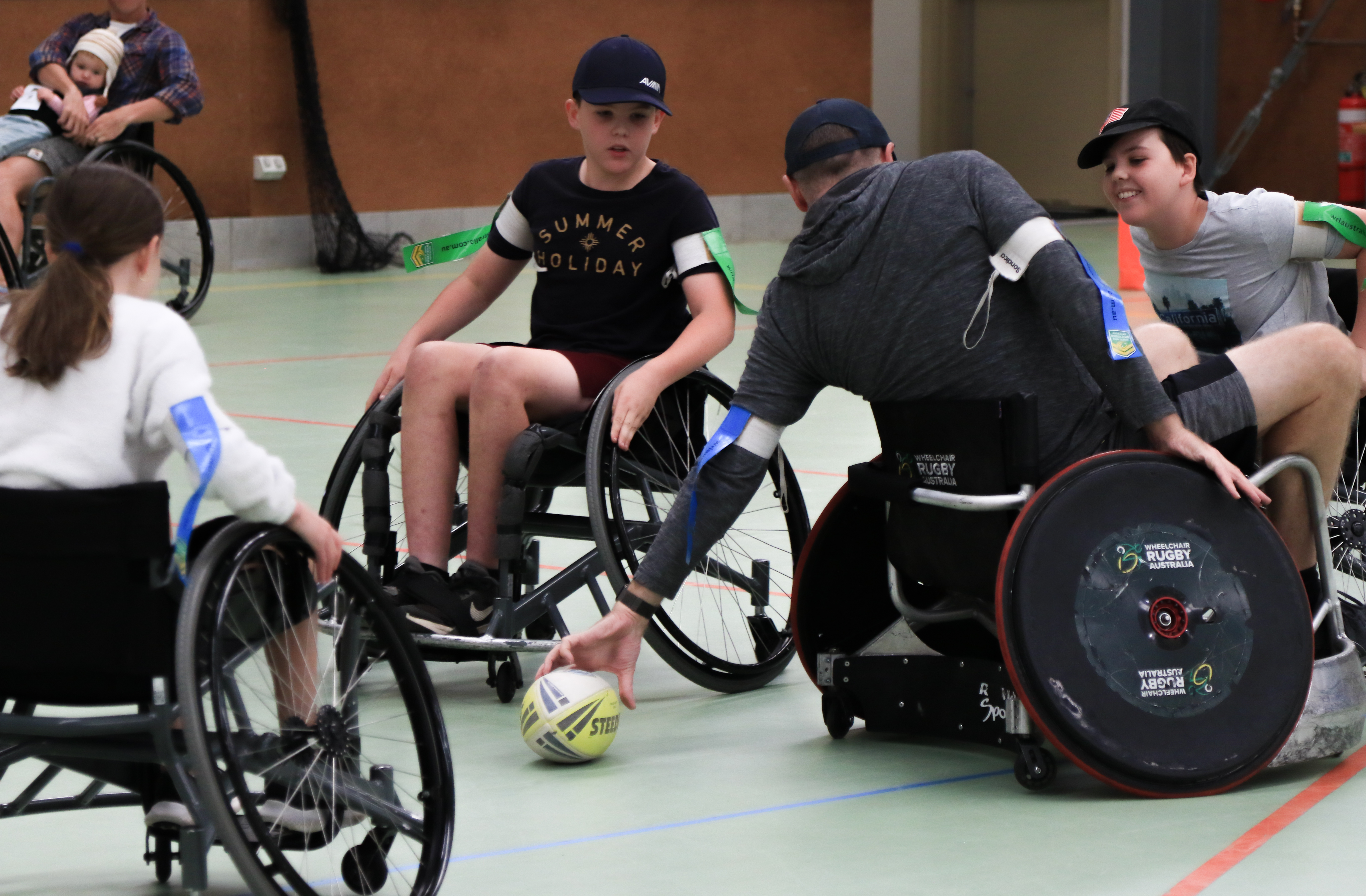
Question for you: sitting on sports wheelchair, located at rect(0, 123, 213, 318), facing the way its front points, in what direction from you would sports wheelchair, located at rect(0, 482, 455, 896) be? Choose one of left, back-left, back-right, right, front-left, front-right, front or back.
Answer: front-left

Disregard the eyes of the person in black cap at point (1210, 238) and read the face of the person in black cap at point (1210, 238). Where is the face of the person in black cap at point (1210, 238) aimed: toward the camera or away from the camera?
toward the camera

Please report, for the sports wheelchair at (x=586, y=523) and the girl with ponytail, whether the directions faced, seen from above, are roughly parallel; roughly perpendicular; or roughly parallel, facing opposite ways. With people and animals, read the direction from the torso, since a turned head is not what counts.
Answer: roughly parallel, facing opposite ways

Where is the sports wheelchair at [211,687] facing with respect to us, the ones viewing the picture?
facing away from the viewer and to the right of the viewer

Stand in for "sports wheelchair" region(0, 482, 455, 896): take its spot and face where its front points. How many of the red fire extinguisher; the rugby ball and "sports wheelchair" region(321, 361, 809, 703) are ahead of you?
3

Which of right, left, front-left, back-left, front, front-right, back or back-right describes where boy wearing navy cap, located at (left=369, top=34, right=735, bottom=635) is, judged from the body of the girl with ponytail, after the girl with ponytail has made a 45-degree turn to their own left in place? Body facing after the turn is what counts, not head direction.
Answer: front-right

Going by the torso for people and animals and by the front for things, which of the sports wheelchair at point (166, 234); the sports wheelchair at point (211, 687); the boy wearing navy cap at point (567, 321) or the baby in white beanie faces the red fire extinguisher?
the sports wheelchair at point (211, 687)

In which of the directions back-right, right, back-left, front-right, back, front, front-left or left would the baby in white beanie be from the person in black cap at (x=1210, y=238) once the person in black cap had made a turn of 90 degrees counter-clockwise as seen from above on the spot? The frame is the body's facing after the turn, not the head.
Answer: back

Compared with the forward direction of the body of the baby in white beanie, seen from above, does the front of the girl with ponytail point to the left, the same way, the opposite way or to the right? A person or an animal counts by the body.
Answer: the opposite way

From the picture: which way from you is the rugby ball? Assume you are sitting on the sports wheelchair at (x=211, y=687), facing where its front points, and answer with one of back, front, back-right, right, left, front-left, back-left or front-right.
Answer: front

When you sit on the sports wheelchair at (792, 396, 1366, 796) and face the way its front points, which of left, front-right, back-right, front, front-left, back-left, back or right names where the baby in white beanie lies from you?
left

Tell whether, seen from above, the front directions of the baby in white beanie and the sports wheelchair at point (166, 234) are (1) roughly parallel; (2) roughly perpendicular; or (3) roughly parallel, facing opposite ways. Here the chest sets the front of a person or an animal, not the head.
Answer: roughly parallel

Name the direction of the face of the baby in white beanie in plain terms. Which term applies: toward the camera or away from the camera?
toward the camera

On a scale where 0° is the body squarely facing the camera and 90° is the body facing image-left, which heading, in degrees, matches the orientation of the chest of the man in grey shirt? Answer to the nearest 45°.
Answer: approximately 180°

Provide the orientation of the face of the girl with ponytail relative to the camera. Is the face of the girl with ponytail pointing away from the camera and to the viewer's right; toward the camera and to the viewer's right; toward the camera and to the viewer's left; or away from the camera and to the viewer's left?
away from the camera and to the viewer's right
